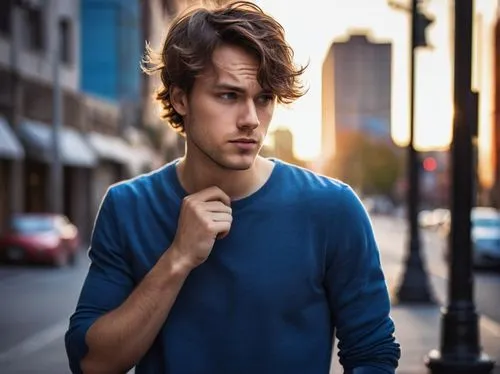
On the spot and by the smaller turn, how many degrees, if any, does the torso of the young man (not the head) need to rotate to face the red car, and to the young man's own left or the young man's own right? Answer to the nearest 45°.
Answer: approximately 180°

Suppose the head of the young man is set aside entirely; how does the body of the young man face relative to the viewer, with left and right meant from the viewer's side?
facing the viewer

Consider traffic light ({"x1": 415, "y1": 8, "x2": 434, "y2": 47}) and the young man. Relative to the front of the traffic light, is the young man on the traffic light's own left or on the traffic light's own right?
on the traffic light's own right

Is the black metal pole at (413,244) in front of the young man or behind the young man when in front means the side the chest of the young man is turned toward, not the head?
behind

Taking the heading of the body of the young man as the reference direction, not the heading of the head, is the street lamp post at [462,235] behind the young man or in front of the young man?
behind

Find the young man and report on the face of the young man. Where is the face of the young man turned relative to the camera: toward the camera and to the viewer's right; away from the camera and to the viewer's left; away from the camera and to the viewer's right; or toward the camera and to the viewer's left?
toward the camera and to the viewer's right

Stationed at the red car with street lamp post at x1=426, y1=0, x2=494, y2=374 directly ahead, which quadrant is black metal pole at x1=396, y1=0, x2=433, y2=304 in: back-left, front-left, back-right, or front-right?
front-left

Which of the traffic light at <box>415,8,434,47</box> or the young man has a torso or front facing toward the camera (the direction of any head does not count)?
the young man
